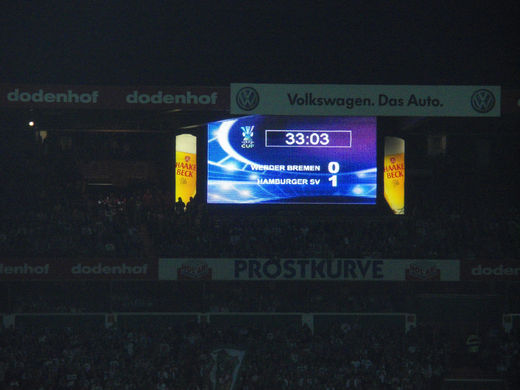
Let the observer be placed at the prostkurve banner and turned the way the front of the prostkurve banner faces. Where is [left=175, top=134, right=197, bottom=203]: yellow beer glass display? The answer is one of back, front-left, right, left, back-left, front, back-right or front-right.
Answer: back-right

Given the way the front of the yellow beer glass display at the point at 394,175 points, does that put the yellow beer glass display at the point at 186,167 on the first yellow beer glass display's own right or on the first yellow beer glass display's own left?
on the first yellow beer glass display's own right

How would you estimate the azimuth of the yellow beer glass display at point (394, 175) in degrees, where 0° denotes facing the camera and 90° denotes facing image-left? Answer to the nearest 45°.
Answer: approximately 0°

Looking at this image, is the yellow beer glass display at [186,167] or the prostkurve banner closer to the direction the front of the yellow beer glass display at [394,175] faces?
the prostkurve banner

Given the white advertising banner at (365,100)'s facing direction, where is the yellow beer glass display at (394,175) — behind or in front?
behind

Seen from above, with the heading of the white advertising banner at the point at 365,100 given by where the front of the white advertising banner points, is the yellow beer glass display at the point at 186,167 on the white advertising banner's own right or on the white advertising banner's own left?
on the white advertising banner's own right

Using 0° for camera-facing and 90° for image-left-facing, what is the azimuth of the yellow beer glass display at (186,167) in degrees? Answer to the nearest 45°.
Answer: approximately 0°

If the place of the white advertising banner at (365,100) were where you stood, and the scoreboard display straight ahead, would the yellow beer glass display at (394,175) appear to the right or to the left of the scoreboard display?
right
